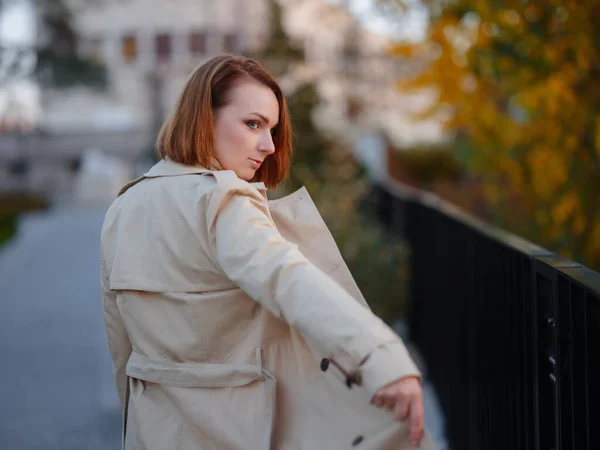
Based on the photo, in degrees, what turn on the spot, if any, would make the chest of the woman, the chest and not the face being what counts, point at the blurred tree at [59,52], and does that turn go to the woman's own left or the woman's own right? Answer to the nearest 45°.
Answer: approximately 45° to the woman's own left

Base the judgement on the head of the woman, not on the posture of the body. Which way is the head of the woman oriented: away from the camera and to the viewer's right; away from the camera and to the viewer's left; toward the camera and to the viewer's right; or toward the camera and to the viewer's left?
toward the camera and to the viewer's right

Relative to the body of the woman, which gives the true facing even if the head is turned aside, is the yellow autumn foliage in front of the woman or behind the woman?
in front

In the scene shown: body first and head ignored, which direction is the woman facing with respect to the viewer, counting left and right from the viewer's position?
facing away from the viewer and to the right of the viewer

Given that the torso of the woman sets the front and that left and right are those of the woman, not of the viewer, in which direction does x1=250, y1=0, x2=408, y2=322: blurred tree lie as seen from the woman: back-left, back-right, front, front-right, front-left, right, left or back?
front-left

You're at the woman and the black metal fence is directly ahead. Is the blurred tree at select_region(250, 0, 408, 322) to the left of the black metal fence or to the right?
left
